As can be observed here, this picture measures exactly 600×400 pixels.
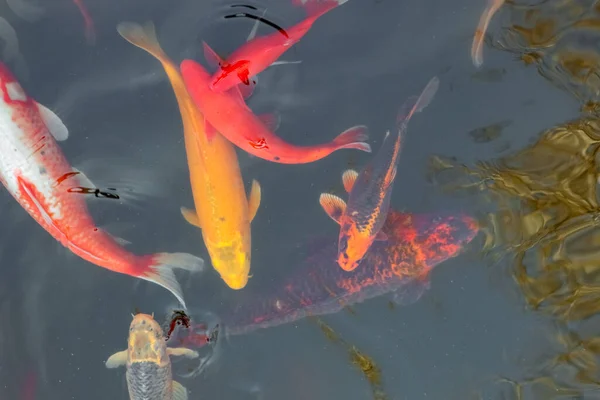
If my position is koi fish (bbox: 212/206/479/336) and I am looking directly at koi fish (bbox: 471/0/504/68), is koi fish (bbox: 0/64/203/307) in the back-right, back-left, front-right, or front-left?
back-left

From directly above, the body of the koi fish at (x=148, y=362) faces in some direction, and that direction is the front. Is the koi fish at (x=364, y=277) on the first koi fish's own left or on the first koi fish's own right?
on the first koi fish's own right

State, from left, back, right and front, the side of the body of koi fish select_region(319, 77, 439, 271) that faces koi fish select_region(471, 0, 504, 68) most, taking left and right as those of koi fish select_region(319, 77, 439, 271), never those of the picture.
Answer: back

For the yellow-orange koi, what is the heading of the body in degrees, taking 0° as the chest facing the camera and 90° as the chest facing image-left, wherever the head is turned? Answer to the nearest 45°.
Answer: approximately 0°

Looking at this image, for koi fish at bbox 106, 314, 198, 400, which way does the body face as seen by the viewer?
away from the camera

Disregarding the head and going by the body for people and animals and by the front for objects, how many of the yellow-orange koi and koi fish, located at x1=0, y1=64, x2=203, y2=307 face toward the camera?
1

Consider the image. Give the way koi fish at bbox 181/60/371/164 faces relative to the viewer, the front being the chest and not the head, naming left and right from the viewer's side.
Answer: facing away from the viewer and to the left of the viewer

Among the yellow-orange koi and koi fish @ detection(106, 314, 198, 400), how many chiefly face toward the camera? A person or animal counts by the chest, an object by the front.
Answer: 1

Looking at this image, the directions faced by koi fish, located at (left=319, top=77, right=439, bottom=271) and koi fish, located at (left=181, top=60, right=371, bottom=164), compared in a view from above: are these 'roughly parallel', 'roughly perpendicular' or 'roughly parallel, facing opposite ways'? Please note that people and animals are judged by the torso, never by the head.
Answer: roughly perpendicular

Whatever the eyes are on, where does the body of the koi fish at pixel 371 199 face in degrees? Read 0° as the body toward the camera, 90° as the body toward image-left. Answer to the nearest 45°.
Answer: approximately 45°
